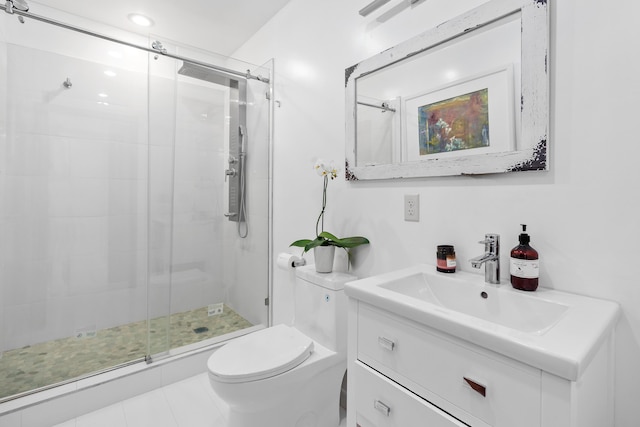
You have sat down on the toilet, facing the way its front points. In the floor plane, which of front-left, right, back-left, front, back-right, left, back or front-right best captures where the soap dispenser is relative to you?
left

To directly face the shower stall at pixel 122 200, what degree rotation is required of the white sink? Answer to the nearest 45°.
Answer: approximately 45° to its right

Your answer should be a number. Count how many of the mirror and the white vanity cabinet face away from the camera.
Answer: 0

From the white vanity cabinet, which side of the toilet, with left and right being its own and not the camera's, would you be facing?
left

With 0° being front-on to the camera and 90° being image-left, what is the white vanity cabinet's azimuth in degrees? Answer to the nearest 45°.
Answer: approximately 45°
